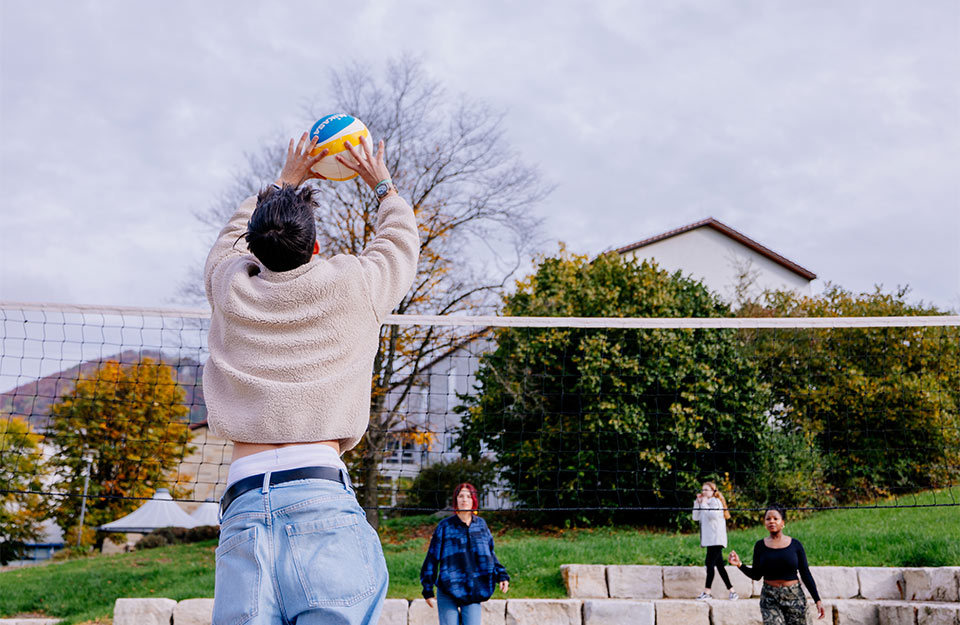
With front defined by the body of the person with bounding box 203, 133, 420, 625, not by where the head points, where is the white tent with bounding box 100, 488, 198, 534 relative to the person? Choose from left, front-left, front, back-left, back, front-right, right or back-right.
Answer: front

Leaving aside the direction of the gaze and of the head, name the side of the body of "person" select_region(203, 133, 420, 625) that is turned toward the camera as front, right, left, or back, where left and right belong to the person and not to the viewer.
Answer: back

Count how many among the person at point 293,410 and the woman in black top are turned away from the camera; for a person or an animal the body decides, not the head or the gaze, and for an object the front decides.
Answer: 1

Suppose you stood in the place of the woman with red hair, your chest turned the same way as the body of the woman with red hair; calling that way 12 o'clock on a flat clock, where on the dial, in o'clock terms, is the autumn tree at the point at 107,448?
The autumn tree is roughly at 5 o'clock from the woman with red hair.

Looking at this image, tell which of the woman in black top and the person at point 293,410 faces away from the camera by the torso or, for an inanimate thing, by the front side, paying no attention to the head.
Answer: the person

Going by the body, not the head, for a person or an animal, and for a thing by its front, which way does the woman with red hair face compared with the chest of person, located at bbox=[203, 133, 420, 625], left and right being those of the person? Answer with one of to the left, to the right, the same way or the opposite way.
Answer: the opposite way

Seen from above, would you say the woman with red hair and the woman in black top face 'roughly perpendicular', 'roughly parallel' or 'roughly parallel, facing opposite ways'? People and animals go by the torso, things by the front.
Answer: roughly parallel

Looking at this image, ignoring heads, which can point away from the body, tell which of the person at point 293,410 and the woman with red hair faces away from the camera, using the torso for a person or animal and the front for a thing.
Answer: the person

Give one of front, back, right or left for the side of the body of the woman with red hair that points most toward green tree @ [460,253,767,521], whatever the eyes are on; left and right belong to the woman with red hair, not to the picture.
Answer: back

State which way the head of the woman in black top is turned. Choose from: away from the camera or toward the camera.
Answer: toward the camera

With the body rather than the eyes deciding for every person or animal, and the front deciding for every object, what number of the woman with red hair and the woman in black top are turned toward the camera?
2

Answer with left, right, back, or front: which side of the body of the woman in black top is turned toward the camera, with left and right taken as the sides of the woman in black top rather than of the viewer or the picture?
front

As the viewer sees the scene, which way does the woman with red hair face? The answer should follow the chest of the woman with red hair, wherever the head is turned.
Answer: toward the camera
